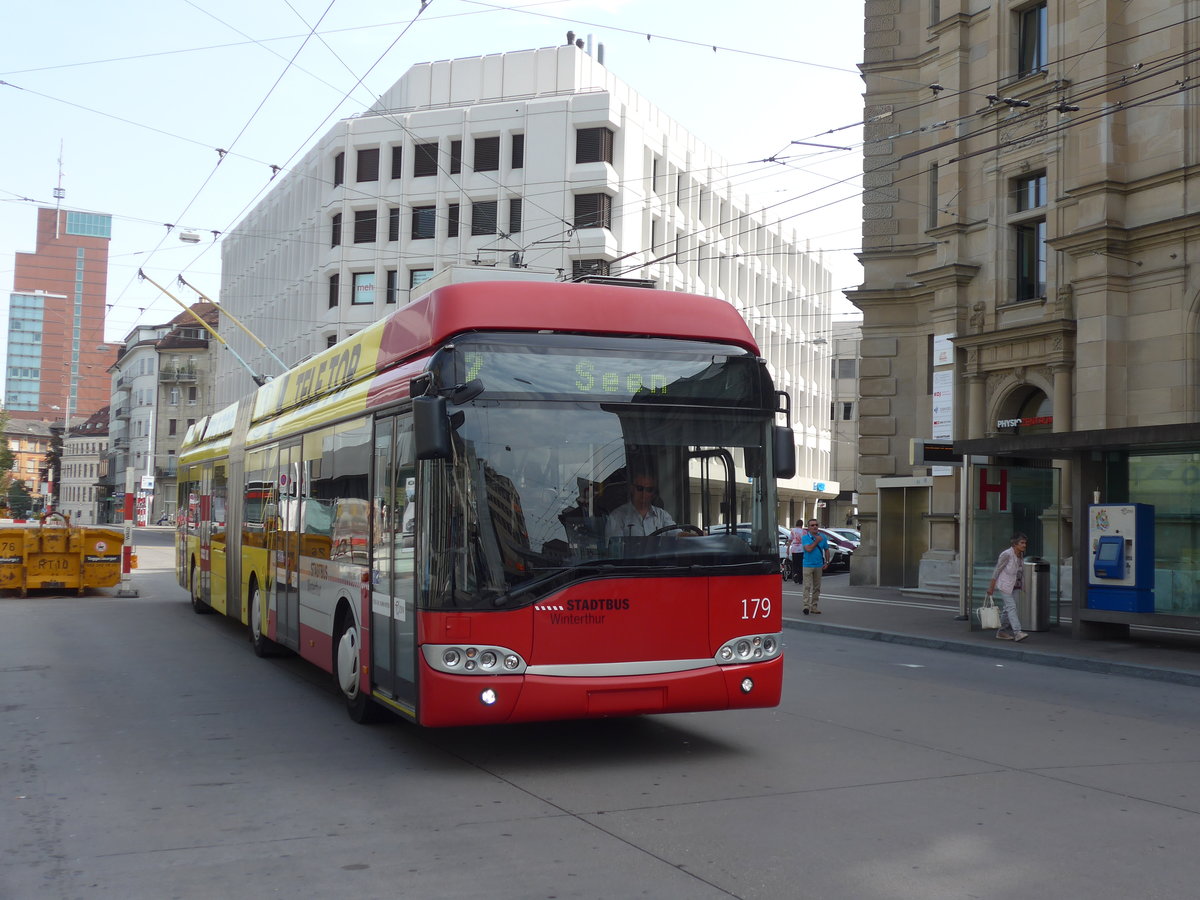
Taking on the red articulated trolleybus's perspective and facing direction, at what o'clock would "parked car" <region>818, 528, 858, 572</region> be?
The parked car is roughly at 8 o'clock from the red articulated trolleybus.

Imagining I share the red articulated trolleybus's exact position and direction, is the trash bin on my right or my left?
on my left

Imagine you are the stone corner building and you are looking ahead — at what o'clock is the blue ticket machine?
The blue ticket machine is roughly at 10 o'clock from the stone corner building.

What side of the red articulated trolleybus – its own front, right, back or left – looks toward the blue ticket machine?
left

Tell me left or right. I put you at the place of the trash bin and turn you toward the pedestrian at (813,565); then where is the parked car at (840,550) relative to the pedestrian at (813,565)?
right

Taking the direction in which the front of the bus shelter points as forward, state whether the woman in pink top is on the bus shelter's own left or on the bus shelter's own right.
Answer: on the bus shelter's own right
